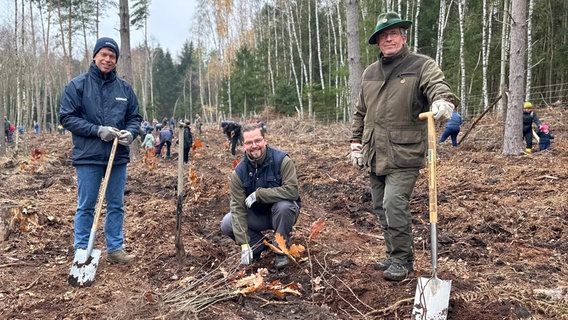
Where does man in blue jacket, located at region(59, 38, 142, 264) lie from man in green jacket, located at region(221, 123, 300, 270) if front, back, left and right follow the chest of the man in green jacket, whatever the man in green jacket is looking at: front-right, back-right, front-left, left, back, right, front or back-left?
right

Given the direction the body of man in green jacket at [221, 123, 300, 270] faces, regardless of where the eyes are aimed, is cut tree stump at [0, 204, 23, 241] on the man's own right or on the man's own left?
on the man's own right

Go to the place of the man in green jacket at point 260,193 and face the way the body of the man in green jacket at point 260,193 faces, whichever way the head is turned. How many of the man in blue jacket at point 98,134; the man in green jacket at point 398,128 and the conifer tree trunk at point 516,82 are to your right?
1

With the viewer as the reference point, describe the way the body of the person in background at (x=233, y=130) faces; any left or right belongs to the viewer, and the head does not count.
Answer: facing to the left of the viewer

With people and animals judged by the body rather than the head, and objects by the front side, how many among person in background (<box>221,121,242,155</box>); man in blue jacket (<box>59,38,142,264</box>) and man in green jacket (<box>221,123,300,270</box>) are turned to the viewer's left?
1

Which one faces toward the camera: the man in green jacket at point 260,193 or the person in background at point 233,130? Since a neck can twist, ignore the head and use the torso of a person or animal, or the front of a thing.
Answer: the man in green jacket

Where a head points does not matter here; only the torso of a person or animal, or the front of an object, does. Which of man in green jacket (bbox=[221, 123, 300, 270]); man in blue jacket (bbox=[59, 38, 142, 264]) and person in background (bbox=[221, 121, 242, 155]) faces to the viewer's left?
the person in background

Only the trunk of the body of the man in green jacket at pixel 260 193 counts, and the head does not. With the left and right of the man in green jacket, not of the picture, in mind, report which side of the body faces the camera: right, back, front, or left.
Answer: front

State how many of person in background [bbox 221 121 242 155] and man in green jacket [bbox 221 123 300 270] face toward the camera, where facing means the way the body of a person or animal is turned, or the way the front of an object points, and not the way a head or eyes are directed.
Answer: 1

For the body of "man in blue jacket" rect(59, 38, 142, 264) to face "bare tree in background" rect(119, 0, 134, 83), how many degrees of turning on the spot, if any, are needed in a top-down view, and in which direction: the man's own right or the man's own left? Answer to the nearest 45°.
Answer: approximately 135° to the man's own left

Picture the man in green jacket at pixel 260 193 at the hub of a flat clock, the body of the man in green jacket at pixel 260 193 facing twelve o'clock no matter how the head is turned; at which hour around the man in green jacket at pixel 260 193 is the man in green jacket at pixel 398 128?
the man in green jacket at pixel 398 128 is roughly at 10 o'clock from the man in green jacket at pixel 260 193.

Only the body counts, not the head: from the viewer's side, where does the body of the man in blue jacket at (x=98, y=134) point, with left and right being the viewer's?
facing the viewer and to the right of the viewer

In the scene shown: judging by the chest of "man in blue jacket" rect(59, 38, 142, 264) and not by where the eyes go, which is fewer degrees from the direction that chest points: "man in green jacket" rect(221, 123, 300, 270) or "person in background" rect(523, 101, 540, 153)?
the man in green jacket

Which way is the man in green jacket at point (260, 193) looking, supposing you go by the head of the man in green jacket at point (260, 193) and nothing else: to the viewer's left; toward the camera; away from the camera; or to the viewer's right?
toward the camera

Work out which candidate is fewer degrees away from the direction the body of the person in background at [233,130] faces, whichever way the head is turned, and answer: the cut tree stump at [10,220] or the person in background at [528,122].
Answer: the cut tree stump

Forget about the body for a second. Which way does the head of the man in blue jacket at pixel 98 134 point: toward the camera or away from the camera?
toward the camera

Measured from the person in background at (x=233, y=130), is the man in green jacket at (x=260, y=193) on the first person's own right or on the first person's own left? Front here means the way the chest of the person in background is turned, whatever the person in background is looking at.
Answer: on the first person's own left
